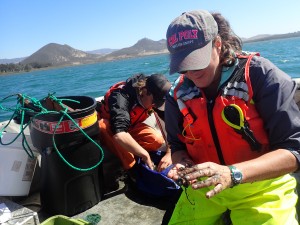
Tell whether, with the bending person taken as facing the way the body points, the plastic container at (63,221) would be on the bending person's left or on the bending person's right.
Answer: on the bending person's right

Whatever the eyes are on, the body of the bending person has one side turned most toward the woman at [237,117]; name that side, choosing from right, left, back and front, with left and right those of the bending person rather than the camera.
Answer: front

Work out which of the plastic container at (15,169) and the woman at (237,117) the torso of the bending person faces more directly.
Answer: the woman

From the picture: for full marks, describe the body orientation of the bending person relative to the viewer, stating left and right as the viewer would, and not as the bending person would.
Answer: facing the viewer and to the right of the viewer

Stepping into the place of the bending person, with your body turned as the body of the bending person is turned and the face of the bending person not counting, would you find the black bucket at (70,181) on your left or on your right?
on your right

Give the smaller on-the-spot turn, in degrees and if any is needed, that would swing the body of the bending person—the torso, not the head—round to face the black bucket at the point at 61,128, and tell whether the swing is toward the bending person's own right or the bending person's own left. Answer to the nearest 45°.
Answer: approximately 90° to the bending person's own right

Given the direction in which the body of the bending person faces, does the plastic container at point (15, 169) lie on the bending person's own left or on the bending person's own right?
on the bending person's own right
